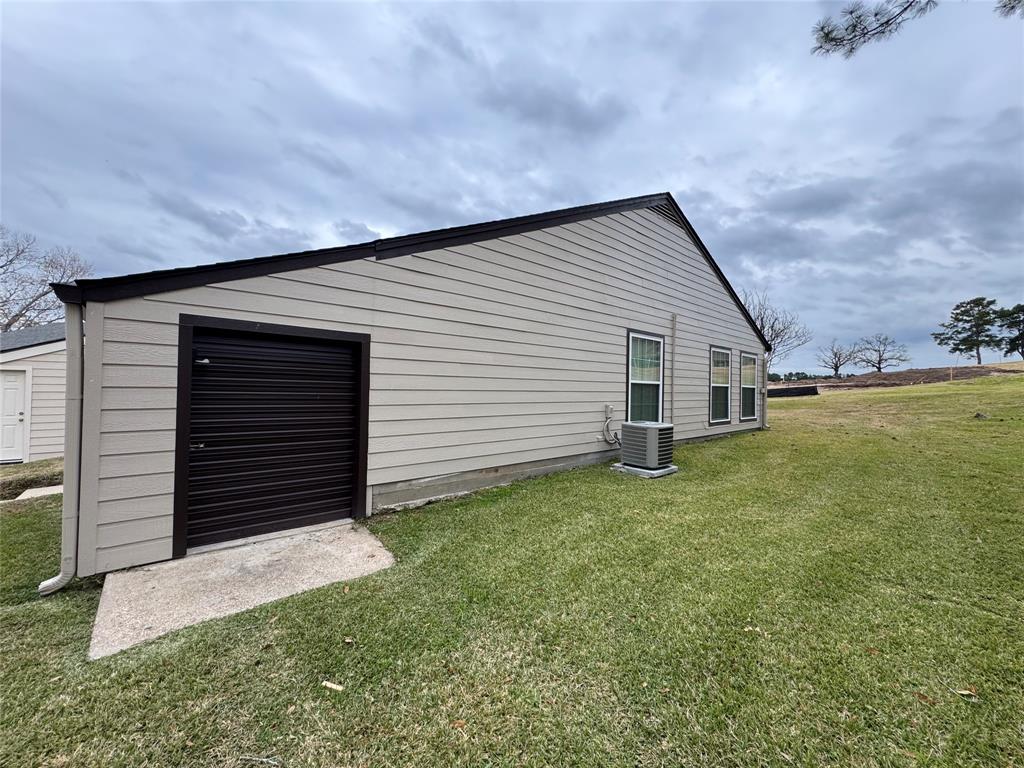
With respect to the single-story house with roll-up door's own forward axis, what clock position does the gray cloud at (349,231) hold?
The gray cloud is roughly at 7 o'clock from the single-story house with roll-up door.

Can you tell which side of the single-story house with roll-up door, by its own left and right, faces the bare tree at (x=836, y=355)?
left

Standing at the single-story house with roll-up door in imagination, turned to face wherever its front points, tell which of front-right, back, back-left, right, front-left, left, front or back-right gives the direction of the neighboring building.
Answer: back

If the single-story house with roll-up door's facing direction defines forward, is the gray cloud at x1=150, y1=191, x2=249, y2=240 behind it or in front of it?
behind

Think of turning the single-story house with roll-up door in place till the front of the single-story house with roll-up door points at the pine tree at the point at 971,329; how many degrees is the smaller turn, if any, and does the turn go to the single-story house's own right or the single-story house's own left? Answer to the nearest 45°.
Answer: approximately 45° to the single-story house's own left

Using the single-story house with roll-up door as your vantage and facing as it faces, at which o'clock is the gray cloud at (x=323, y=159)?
The gray cloud is roughly at 7 o'clock from the single-story house with roll-up door.

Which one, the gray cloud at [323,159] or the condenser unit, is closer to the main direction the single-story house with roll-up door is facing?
the condenser unit

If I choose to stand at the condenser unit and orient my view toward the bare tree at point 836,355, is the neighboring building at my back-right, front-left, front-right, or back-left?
back-left

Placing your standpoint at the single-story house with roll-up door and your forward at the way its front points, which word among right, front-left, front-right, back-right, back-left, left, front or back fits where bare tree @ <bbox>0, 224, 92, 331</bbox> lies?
back

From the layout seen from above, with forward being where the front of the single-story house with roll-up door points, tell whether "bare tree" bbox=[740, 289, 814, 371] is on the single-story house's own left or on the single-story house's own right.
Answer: on the single-story house's own left

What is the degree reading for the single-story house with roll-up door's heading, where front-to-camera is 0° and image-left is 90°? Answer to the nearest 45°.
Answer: approximately 315°
